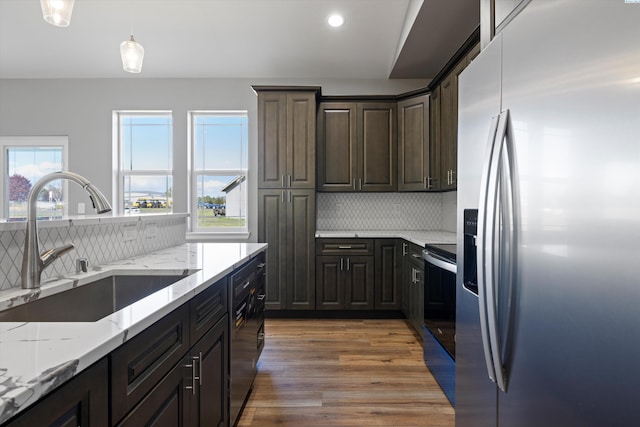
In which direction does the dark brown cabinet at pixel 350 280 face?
toward the camera

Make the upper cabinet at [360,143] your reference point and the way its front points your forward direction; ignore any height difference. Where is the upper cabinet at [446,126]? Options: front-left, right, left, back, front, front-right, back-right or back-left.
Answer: front-left

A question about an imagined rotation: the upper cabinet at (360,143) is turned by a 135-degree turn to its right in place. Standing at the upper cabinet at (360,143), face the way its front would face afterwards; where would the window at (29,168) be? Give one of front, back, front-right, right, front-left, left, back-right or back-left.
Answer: front-left

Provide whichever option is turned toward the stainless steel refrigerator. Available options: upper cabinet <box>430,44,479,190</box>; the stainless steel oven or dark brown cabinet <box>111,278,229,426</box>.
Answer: the dark brown cabinet

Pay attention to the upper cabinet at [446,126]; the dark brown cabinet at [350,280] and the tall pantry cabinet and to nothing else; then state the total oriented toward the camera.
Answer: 2

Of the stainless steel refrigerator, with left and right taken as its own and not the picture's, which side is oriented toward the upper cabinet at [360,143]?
right

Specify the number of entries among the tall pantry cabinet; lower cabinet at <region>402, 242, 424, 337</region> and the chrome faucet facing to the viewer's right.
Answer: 1

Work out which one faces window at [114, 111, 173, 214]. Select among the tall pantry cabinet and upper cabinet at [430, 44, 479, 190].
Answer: the upper cabinet

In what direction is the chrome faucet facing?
to the viewer's right

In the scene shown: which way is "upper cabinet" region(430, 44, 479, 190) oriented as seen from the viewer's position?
to the viewer's left

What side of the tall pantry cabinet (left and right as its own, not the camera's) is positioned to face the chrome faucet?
front

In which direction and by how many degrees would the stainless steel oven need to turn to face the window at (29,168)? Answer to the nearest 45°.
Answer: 0° — it already faces it

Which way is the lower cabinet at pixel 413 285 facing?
to the viewer's left

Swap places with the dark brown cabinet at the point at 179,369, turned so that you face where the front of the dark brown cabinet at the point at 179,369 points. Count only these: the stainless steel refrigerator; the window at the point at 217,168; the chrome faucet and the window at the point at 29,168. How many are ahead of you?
1

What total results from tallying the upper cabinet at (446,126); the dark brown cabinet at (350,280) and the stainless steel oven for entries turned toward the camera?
1

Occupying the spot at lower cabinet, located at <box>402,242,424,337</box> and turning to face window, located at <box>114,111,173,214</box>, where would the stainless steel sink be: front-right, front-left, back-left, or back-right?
front-left

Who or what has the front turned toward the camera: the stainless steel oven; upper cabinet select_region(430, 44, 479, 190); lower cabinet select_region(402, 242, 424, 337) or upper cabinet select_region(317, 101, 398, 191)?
upper cabinet select_region(317, 101, 398, 191)
